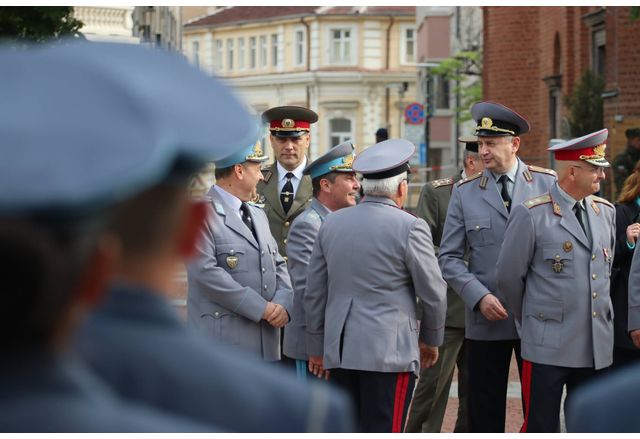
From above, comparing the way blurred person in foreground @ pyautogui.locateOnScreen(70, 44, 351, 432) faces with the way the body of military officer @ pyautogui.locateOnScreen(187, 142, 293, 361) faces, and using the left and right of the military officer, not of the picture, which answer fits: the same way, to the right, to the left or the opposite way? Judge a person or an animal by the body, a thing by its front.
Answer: to the left

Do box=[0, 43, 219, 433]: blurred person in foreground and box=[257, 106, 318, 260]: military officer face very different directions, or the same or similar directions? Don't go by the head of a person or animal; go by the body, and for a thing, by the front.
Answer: very different directions

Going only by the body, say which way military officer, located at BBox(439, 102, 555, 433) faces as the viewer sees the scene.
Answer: toward the camera

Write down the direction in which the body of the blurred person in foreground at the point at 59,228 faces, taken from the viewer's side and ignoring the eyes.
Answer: away from the camera

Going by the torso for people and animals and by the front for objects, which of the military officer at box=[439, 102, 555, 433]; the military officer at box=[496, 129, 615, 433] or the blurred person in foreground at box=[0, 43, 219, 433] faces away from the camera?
the blurred person in foreground

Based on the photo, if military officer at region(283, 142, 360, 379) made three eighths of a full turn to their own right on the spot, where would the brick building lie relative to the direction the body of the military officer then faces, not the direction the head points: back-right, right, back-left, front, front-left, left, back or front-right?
back-right

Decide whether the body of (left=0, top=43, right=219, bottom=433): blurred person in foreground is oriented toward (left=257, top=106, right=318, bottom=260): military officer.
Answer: yes

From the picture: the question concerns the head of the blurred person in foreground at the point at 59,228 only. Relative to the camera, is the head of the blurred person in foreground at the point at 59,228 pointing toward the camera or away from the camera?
away from the camera

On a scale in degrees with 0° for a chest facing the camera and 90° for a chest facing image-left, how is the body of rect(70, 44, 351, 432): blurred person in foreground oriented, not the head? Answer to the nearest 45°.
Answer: approximately 225°

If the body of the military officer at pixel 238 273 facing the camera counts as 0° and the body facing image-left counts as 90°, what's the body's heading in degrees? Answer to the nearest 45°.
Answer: approximately 315°

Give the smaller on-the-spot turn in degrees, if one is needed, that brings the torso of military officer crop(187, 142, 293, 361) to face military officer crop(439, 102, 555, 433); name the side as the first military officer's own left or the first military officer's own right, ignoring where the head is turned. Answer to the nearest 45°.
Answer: approximately 90° to the first military officer's own left

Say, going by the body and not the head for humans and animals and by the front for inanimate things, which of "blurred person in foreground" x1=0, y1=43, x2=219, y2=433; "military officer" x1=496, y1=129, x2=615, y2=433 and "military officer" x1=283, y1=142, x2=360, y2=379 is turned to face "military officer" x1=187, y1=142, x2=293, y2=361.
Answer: the blurred person in foreground

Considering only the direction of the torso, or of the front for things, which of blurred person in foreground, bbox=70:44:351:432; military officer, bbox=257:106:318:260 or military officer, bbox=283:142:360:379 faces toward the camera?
military officer, bbox=257:106:318:260

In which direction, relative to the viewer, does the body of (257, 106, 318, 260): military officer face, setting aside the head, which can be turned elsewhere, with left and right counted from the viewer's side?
facing the viewer

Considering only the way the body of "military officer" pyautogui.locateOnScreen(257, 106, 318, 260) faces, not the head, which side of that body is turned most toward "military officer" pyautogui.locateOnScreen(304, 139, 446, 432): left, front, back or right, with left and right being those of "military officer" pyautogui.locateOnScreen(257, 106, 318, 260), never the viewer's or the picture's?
front
